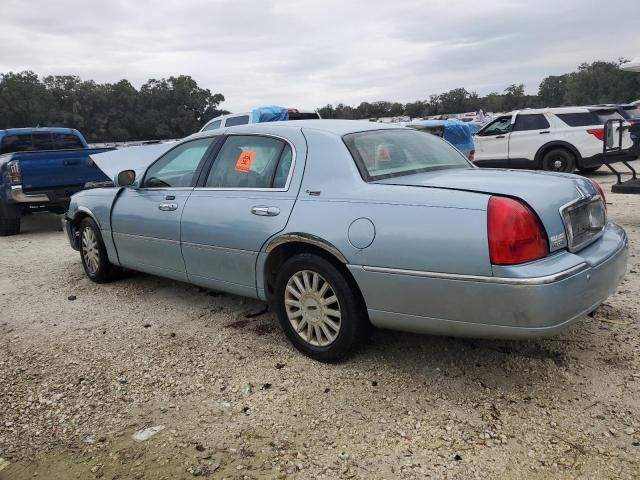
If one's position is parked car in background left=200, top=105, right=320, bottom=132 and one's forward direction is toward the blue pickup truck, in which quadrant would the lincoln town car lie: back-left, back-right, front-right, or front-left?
front-left

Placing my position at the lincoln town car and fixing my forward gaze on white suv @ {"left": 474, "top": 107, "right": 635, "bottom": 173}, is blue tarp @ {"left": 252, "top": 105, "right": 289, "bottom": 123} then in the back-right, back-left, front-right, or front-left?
front-left

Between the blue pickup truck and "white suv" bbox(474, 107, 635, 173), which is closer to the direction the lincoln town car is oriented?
the blue pickup truck

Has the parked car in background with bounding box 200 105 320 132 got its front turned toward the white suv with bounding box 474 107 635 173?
no

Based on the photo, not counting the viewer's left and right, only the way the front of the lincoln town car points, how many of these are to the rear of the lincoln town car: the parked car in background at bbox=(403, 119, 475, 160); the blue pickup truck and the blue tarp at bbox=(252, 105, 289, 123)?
0

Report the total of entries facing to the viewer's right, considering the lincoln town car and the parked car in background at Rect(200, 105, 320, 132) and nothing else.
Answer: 0

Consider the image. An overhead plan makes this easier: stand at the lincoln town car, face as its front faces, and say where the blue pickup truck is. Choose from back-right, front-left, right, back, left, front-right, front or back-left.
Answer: front

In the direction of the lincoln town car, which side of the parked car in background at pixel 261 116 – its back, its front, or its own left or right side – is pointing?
left

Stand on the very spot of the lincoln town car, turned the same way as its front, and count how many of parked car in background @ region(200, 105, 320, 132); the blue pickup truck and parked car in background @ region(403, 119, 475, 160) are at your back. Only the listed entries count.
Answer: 0

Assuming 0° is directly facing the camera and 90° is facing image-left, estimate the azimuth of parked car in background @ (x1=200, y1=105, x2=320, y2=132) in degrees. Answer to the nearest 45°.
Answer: approximately 90°

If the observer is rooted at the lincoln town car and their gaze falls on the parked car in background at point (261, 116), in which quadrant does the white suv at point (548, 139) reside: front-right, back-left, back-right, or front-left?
front-right

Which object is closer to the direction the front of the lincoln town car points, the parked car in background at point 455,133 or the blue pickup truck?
the blue pickup truck

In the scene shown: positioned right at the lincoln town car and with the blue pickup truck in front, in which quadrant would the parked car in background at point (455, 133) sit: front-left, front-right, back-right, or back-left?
front-right

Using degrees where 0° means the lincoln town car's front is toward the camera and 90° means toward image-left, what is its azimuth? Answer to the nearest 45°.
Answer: approximately 135°

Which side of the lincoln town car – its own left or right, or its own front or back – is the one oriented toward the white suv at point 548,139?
right

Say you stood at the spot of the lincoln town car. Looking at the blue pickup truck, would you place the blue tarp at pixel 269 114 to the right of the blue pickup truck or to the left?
right

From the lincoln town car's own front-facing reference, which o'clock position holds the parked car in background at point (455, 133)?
The parked car in background is roughly at 2 o'clock from the lincoln town car.

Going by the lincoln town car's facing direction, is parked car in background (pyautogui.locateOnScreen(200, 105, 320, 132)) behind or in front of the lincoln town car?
in front
